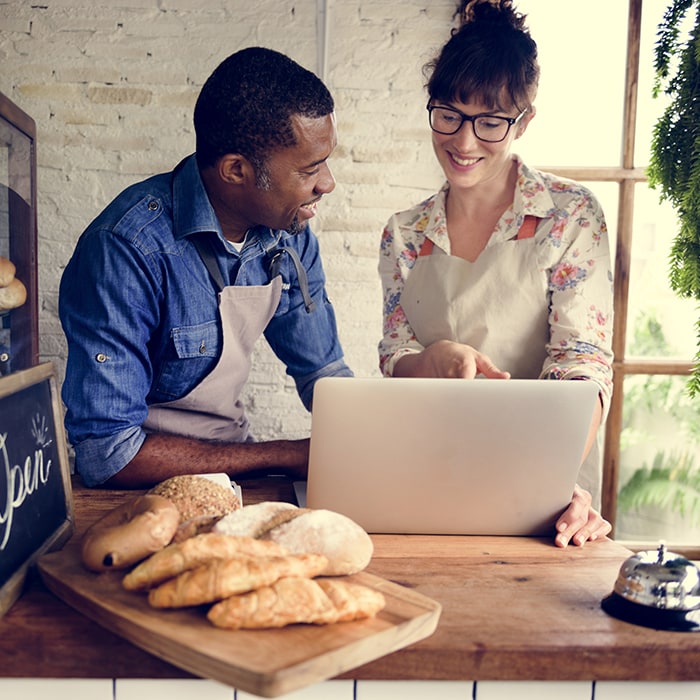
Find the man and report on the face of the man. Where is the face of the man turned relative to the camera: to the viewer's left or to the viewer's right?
to the viewer's right

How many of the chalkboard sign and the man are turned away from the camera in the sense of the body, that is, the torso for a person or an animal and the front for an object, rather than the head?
0

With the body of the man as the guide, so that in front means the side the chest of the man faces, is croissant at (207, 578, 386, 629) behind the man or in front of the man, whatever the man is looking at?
in front

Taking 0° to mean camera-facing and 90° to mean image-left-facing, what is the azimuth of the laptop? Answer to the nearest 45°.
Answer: approximately 180°

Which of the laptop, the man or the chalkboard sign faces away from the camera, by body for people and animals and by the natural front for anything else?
the laptop

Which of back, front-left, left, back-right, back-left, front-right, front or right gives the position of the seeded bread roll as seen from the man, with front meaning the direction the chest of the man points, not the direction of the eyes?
front-right

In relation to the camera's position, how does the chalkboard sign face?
facing the viewer and to the right of the viewer

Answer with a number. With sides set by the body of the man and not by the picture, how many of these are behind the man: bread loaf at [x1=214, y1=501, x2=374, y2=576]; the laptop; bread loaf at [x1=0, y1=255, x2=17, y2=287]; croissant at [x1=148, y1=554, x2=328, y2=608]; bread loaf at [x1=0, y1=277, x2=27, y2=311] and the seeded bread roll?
2

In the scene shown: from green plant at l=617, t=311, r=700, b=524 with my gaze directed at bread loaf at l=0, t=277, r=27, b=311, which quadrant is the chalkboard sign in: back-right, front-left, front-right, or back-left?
front-left

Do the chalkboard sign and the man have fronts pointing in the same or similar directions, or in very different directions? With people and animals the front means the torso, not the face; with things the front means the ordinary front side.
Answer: same or similar directions

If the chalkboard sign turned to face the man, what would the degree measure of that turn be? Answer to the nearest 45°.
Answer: approximately 90° to its left

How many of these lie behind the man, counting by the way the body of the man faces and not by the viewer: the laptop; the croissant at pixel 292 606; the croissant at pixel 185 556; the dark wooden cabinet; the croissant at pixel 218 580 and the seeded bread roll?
1

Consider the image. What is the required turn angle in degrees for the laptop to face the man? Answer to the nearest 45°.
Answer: approximately 45° to its left
